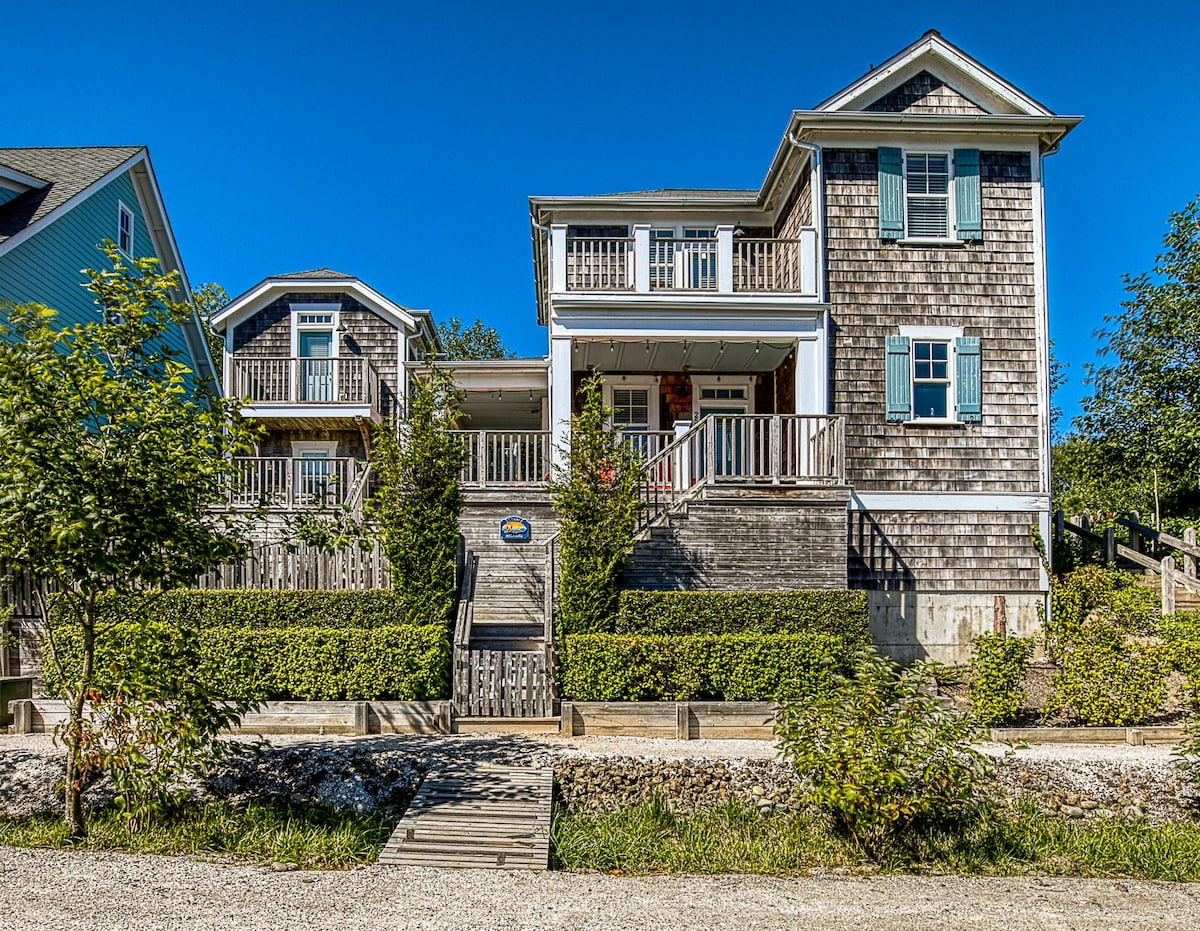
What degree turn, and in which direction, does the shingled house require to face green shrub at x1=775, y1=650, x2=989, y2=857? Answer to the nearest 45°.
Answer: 0° — it already faces it

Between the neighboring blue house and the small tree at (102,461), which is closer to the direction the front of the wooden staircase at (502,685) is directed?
the small tree

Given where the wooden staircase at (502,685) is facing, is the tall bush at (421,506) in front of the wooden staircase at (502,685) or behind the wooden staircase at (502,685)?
behind

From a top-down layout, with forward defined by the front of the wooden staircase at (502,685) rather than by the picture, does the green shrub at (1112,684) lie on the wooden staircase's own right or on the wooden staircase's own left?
on the wooden staircase's own left

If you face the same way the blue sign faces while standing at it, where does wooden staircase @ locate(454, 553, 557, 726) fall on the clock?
The wooden staircase is roughly at 12 o'clock from the blue sign.

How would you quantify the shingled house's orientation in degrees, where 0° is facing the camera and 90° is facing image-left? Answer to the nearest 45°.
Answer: approximately 0°

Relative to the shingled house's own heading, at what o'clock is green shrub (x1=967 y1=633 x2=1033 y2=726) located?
The green shrub is roughly at 12 o'clock from the shingled house.

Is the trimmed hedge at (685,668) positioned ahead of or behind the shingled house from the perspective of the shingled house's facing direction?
ahead

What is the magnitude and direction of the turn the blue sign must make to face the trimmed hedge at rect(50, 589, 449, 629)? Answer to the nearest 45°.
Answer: approximately 45° to its right

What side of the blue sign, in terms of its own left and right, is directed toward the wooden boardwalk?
front

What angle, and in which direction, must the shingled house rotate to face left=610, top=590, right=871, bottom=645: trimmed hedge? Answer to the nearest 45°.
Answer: approximately 45° to its right
